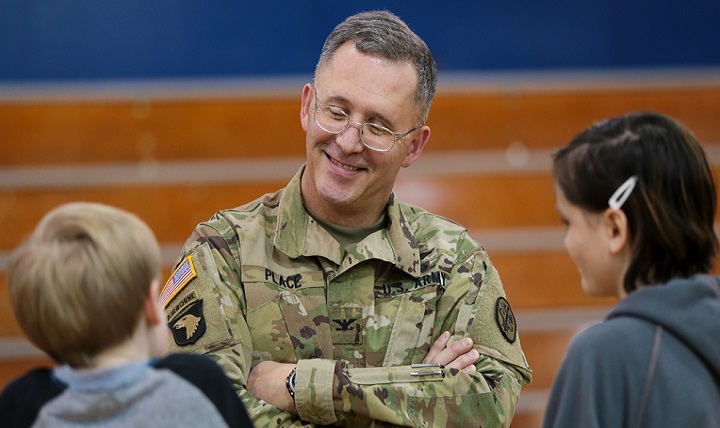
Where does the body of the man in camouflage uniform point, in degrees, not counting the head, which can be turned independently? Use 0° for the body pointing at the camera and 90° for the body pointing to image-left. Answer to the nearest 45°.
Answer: approximately 0°

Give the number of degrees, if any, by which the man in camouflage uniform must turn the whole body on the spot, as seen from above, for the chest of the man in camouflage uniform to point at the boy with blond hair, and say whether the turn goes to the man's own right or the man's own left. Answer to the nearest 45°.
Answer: approximately 45° to the man's own right

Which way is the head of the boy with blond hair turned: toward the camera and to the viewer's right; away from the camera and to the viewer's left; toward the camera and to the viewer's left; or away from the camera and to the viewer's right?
away from the camera and to the viewer's right

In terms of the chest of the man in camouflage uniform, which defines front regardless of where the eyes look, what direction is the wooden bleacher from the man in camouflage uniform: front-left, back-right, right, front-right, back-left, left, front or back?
back

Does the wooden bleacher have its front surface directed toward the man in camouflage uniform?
yes

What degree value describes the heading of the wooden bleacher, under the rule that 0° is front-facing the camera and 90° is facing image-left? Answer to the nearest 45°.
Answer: approximately 0°

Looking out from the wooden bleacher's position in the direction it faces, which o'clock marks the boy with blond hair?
The boy with blond hair is roughly at 12 o'clock from the wooden bleacher.
